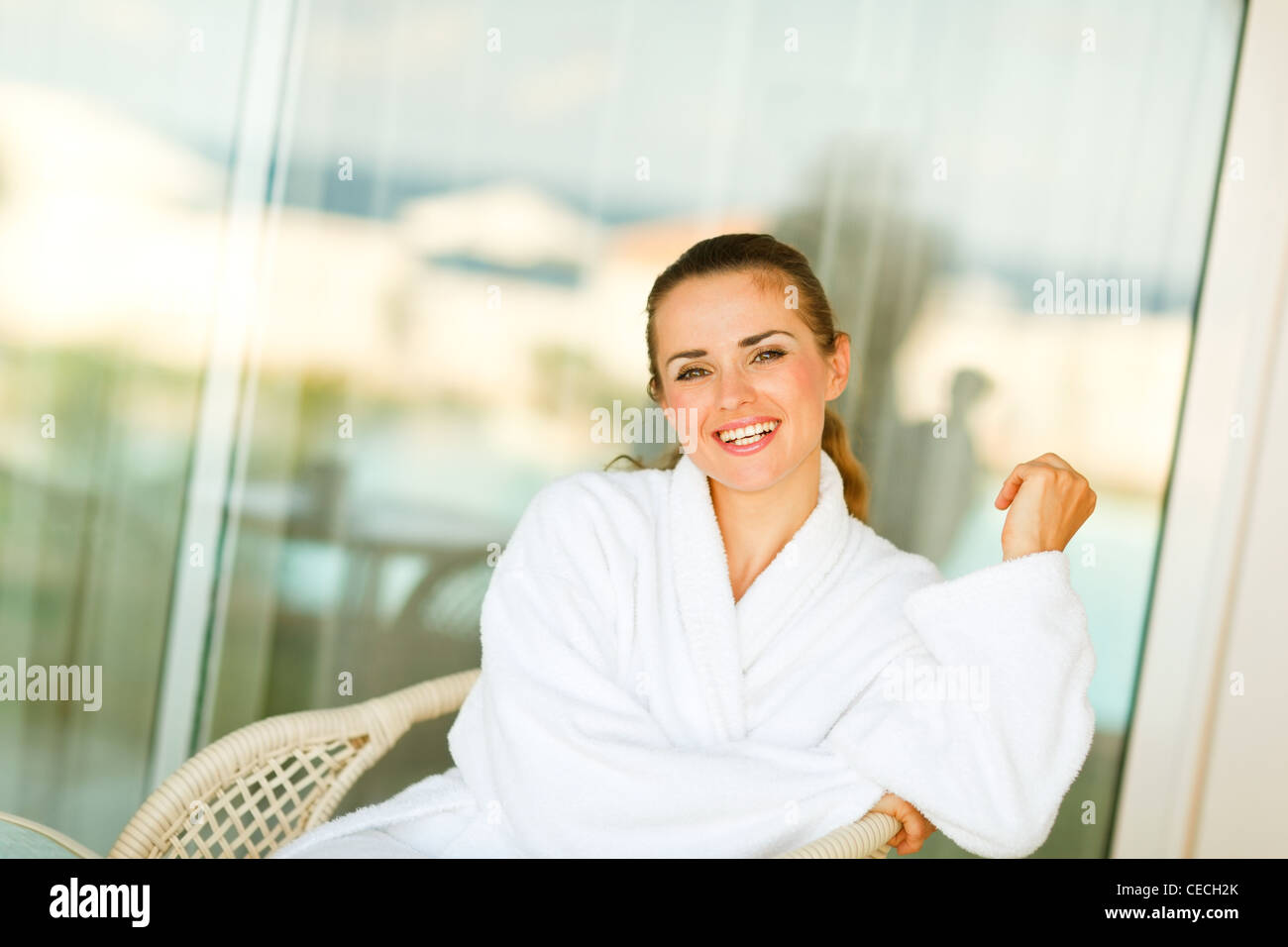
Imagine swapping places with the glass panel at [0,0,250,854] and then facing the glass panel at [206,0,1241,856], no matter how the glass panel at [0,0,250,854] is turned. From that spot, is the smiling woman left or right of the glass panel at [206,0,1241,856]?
right

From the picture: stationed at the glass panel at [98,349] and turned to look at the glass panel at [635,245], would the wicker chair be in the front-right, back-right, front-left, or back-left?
front-right

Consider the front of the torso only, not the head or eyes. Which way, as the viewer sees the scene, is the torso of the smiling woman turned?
toward the camera

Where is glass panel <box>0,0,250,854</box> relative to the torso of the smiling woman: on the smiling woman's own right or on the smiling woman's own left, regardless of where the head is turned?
on the smiling woman's own right

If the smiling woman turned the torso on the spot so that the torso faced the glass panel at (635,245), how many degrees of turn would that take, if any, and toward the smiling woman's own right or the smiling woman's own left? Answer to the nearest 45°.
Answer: approximately 180°
